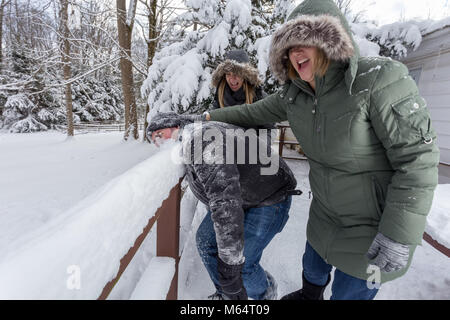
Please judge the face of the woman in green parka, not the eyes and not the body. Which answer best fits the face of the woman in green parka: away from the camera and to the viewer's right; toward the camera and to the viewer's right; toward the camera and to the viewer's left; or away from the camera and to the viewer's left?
toward the camera and to the viewer's left

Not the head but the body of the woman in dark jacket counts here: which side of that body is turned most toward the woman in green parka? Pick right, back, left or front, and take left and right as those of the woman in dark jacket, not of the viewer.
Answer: front

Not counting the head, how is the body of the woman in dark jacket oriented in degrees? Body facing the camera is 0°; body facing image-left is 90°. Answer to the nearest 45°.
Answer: approximately 0°

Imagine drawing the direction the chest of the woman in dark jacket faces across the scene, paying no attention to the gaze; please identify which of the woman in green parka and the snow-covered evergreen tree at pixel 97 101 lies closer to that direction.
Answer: the woman in green parka

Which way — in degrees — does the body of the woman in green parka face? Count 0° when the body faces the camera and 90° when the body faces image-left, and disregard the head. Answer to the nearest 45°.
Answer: approximately 45°

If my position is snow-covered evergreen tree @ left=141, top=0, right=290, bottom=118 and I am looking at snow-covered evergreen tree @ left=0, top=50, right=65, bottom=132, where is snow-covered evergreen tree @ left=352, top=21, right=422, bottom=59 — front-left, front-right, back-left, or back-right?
back-right

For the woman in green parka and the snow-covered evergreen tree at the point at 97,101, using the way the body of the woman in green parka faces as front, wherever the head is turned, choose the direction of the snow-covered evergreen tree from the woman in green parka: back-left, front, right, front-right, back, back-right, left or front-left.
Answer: right

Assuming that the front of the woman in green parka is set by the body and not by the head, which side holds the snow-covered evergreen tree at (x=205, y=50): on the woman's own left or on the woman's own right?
on the woman's own right

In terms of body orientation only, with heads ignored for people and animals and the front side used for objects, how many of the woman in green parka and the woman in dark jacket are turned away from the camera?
0

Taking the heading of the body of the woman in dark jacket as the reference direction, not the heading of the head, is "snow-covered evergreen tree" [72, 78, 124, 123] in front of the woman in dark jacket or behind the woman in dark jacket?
behind

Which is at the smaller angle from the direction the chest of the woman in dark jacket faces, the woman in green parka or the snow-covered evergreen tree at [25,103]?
the woman in green parka

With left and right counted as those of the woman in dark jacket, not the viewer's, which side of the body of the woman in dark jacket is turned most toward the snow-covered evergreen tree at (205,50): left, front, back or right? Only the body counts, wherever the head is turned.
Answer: back

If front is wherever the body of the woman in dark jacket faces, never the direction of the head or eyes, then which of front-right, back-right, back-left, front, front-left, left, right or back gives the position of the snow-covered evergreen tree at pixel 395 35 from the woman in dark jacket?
back-left
